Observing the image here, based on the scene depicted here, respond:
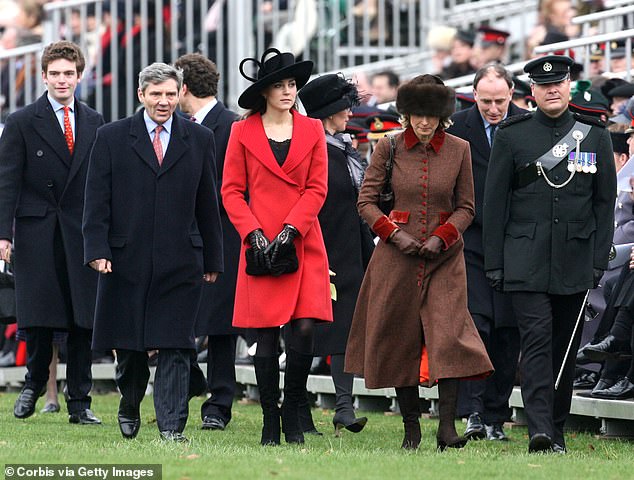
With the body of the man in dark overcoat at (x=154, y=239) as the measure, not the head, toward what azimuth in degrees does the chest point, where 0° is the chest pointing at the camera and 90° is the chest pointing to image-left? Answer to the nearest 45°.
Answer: approximately 0°

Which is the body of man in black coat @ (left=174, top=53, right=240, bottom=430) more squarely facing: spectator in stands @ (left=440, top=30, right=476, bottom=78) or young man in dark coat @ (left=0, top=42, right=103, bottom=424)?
the young man in dark coat

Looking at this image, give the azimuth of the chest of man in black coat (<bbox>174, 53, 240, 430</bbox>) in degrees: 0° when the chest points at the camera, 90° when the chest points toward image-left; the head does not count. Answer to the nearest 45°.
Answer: approximately 45°

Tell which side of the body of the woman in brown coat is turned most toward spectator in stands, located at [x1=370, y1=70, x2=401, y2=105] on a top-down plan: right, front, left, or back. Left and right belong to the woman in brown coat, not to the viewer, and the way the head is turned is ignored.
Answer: back

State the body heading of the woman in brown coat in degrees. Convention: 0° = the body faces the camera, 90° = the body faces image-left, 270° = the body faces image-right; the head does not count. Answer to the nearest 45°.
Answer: approximately 0°

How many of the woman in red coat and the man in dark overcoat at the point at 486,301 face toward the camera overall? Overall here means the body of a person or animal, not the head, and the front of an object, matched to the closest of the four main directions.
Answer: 2
